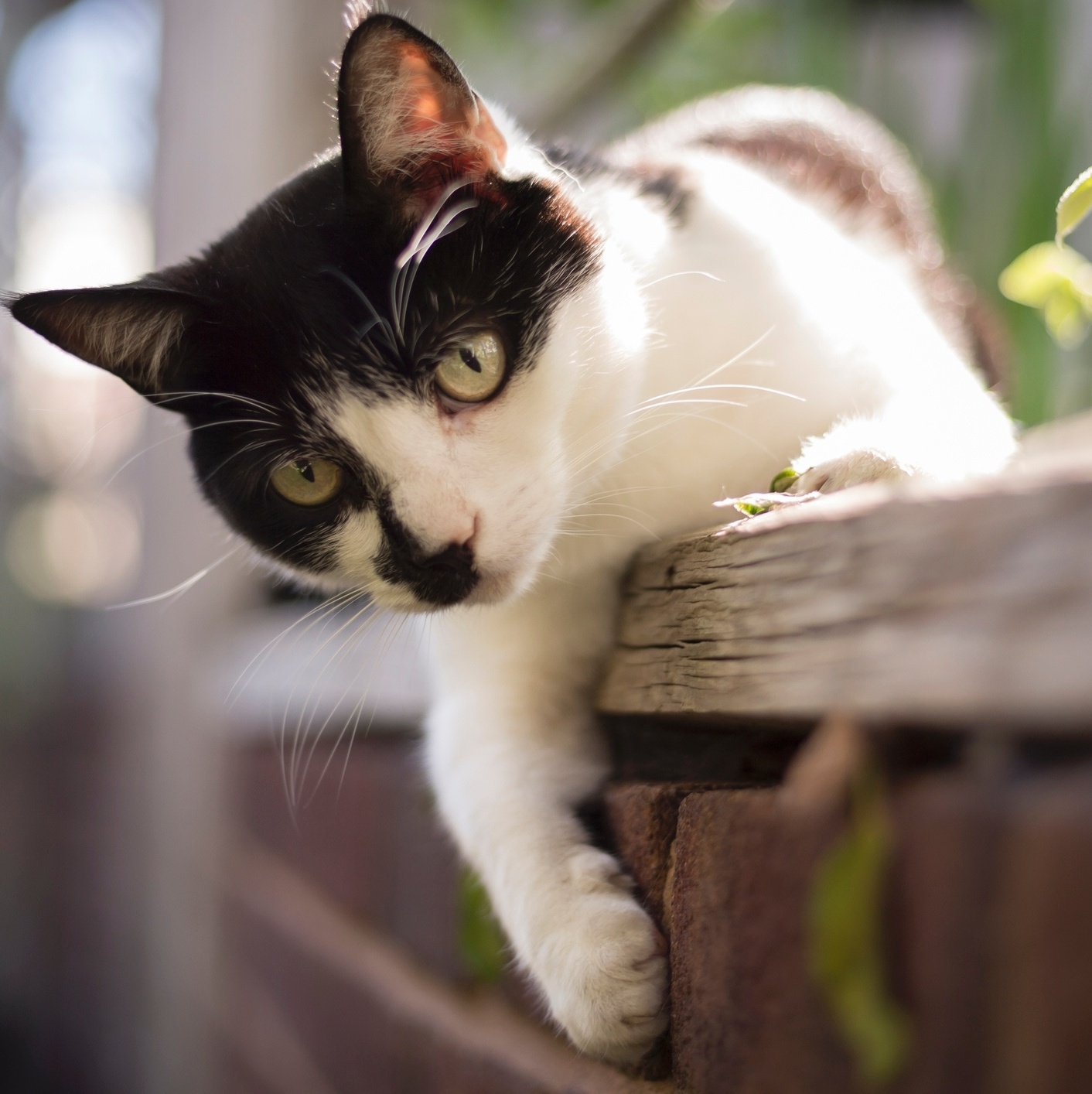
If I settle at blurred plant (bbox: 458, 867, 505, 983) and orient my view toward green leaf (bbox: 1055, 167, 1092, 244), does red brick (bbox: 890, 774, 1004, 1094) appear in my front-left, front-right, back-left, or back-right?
front-right

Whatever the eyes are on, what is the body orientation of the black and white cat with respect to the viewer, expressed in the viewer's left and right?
facing the viewer and to the left of the viewer

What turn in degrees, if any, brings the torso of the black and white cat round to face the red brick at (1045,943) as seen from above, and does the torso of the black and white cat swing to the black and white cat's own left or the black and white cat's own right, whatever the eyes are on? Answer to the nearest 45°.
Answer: approximately 45° to the black and white cat's own left

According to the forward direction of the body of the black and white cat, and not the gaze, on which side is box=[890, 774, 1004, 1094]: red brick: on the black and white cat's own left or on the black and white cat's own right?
on the black and white cat's own left

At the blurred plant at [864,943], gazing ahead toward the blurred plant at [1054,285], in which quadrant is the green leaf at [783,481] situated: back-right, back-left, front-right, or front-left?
front-left

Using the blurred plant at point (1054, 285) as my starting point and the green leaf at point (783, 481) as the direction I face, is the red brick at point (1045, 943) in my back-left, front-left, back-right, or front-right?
front-left
